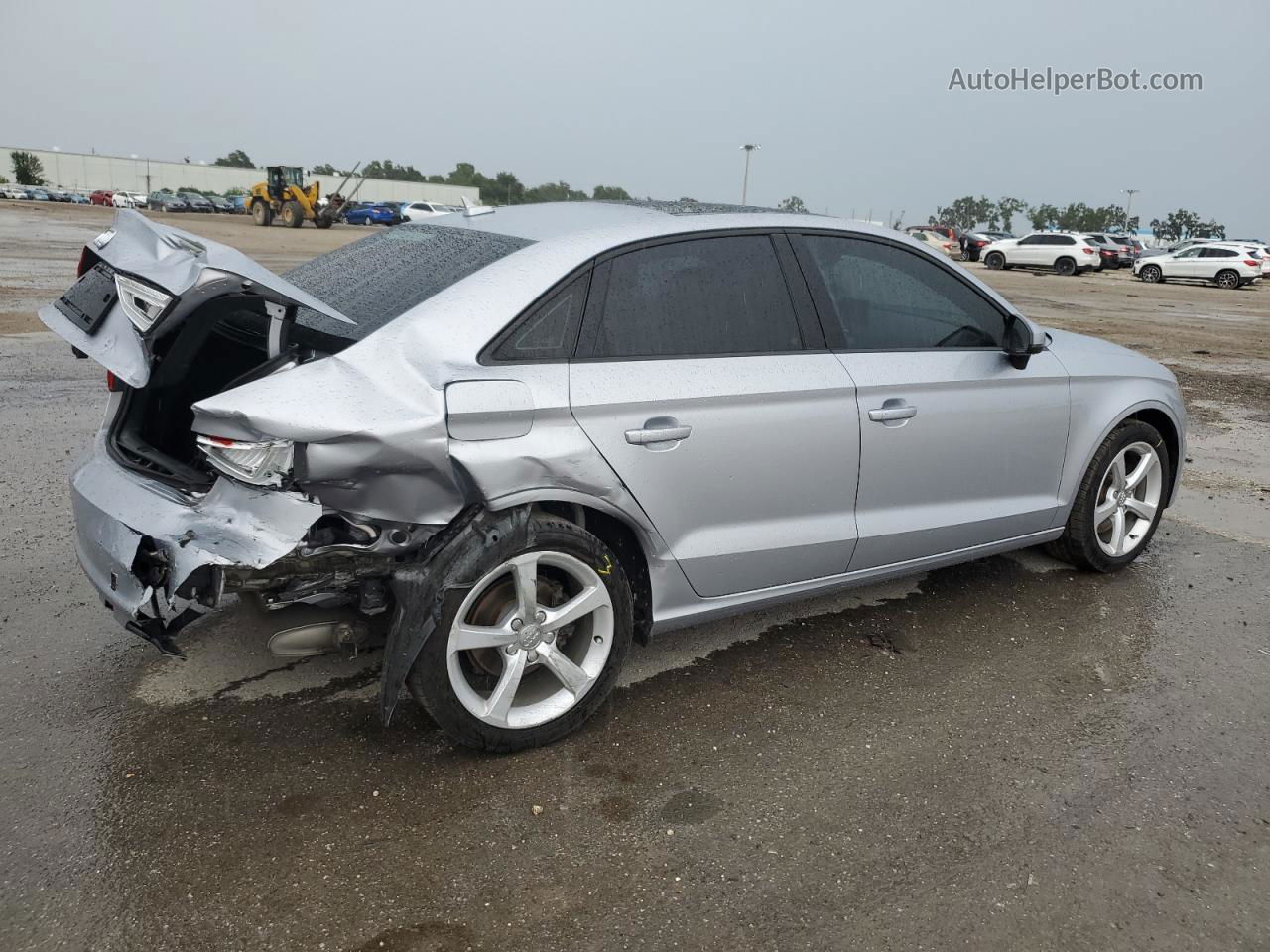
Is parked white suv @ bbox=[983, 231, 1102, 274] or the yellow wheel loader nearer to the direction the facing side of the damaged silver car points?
the parked white suv

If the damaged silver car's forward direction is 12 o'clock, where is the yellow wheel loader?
The yellow wheel loader is roughly at 10 o'clock from the damaged silver car.

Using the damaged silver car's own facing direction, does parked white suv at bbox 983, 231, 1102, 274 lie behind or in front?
in front

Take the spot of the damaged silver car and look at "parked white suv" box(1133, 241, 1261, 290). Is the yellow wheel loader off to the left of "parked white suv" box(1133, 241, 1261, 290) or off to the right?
left

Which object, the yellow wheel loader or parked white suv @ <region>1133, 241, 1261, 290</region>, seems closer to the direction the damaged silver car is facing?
the parked white suv

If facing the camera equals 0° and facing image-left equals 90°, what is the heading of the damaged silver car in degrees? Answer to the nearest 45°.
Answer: approximately 225°

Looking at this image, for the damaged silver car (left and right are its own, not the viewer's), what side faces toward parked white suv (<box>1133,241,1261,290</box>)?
front

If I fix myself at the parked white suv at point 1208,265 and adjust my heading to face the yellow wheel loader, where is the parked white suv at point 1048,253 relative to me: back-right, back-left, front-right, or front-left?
front-right
